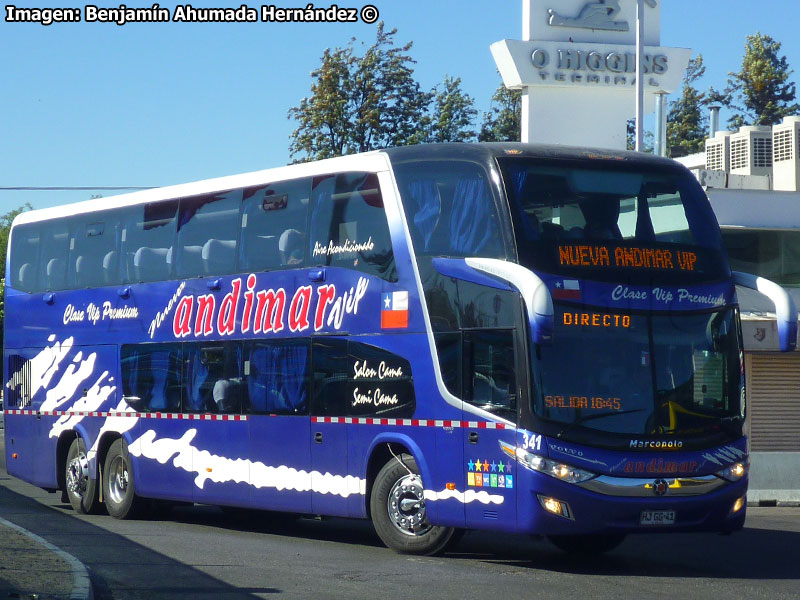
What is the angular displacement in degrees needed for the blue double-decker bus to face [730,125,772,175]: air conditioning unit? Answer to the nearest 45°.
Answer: approximately 90° to its left

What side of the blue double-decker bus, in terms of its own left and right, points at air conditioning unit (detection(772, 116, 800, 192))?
left

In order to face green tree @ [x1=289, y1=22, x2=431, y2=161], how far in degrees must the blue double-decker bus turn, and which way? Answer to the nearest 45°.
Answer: approximately 135° to its left

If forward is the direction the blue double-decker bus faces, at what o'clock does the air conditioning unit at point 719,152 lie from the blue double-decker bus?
The air conditioning unit is roughly at 8 o'clock from the blue double-decker bus.

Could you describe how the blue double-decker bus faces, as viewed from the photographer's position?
facing the viewer and to the right of the viewer

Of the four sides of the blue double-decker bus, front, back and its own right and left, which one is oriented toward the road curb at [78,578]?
right

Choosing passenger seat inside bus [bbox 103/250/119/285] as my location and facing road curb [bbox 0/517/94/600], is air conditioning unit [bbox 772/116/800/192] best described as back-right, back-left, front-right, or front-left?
back-left

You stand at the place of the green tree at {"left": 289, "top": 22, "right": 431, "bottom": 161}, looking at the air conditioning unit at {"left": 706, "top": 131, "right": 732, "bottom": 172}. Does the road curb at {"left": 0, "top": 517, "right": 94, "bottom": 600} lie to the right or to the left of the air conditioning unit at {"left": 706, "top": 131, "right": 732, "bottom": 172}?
right

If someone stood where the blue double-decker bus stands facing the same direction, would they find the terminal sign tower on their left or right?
on their left

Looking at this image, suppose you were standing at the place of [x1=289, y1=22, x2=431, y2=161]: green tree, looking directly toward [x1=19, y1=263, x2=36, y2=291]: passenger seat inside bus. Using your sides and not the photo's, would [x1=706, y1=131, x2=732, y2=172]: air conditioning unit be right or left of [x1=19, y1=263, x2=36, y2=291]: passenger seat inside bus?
left
